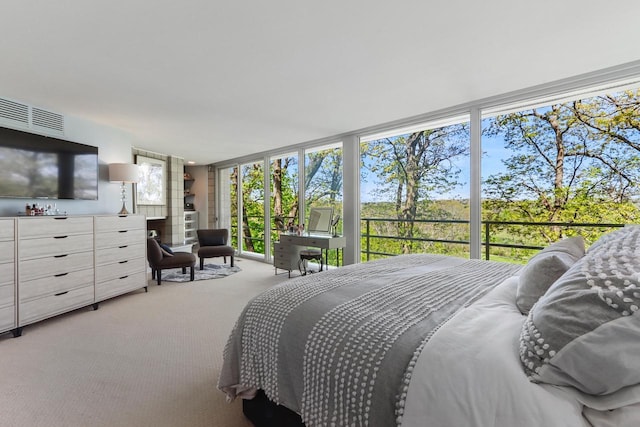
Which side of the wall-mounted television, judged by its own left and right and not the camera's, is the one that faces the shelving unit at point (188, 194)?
left

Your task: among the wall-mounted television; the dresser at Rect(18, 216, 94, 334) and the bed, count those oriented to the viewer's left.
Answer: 1

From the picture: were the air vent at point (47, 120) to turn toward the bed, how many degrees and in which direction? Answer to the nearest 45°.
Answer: approximately 45° to its right

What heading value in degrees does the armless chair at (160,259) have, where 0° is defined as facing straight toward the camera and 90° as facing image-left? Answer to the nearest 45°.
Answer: approximately 270°

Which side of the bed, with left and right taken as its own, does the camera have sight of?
left

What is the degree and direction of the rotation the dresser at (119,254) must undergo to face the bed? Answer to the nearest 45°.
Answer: approximately 45° to its right

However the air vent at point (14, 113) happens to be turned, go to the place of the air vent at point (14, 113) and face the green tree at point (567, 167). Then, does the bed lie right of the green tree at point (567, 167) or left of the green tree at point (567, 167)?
right

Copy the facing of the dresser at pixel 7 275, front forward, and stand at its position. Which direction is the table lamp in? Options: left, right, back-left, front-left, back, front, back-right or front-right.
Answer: left

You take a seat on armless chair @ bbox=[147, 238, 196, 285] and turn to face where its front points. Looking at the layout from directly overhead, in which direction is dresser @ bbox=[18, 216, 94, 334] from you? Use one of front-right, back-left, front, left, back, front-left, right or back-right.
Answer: back-right
